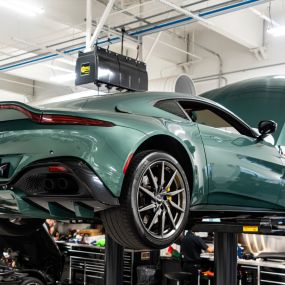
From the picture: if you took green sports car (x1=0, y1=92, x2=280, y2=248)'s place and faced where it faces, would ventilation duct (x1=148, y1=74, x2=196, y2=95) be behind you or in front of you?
in front

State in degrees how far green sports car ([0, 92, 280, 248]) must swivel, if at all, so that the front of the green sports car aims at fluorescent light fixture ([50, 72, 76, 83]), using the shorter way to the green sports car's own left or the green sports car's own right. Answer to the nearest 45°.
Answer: approximately 45° to the green sports car's own left

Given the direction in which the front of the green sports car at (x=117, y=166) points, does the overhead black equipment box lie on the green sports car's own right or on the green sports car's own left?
on the green sports car's own left

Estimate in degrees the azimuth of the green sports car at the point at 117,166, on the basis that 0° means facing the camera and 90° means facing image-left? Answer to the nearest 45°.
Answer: approximately 225°

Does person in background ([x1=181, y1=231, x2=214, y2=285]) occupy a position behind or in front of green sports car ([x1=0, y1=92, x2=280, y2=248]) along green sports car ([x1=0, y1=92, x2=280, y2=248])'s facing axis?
in front

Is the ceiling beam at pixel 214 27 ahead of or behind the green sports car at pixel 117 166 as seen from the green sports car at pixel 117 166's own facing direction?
ahead
